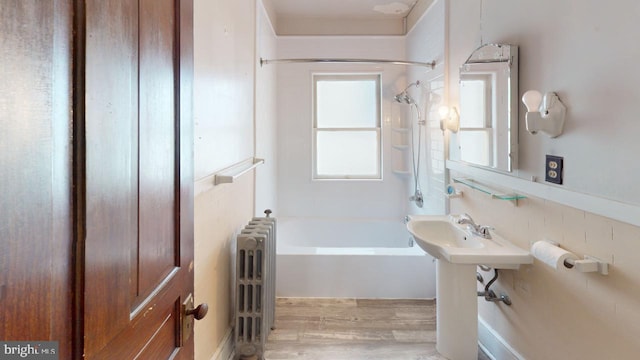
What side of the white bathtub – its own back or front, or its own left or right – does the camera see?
front

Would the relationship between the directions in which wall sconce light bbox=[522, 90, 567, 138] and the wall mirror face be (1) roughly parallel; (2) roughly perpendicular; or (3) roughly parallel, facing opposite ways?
roughly parallel

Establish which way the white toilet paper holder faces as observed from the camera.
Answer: facing the viewer and to the left of the viewer

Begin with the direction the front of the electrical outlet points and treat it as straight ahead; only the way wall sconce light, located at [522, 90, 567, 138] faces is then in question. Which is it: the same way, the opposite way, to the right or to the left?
the same way

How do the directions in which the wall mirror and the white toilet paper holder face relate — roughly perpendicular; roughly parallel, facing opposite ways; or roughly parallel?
roughly parallel

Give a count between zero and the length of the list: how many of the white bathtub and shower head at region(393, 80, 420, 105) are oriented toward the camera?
1

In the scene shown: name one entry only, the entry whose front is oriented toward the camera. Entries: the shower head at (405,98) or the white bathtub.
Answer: the white bathtub

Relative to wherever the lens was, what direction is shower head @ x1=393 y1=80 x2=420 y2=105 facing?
facing to the left of the viewer
